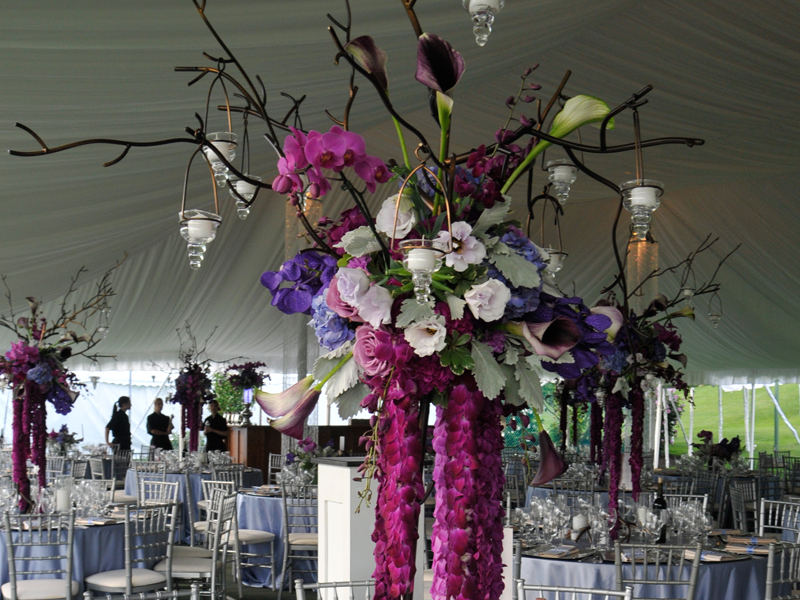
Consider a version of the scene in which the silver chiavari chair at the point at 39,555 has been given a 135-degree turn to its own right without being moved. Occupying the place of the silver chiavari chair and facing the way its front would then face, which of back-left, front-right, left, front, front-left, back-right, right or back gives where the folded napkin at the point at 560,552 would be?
front

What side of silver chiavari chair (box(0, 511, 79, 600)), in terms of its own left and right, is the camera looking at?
back

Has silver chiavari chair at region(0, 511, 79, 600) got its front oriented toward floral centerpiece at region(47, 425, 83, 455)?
yes

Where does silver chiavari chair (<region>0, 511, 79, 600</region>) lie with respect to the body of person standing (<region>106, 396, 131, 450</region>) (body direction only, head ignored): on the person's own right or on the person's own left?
on the person's own right
